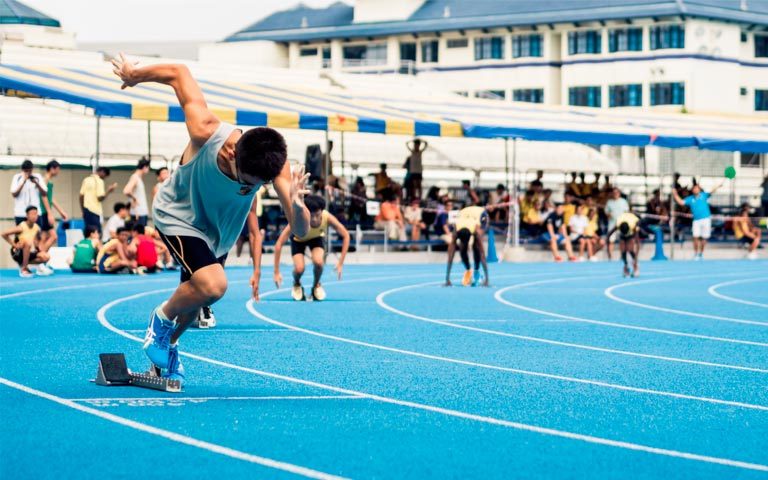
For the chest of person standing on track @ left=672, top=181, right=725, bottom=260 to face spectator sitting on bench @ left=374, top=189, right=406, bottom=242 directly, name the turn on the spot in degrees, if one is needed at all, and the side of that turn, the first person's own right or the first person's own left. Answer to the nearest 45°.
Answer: approximately 45° to the first person's own right

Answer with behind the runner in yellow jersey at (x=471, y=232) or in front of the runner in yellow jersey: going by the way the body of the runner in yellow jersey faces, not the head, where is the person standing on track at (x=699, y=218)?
behind

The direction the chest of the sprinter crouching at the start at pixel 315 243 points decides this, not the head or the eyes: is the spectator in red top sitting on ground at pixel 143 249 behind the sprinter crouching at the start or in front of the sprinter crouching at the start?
behind

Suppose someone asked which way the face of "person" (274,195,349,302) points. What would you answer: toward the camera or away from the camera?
toward the camera

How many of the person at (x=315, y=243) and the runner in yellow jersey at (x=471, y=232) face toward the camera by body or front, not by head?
2

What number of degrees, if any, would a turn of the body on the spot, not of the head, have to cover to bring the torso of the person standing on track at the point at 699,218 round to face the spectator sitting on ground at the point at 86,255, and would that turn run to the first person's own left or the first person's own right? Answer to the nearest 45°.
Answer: approximately 45° to the first person's own right

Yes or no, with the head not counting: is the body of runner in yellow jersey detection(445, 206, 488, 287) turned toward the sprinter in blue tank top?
yes

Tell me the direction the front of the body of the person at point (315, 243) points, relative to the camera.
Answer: toward the camera

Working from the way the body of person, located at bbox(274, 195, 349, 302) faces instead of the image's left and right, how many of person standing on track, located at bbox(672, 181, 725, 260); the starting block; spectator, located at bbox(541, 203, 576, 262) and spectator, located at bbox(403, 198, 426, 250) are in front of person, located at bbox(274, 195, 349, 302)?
1

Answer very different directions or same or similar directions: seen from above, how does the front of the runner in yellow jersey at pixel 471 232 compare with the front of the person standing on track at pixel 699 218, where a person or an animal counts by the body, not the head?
same or similar directions

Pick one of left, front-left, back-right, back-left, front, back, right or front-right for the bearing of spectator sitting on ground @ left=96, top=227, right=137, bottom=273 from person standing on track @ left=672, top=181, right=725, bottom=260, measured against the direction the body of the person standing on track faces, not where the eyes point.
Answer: front-right

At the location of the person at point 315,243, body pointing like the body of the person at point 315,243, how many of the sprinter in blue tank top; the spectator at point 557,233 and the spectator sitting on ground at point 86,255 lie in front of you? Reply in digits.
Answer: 1

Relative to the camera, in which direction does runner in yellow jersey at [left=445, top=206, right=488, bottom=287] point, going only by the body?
toward the camera

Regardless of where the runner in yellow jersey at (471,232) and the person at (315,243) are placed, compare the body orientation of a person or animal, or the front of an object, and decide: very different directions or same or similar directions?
same or similar directions
